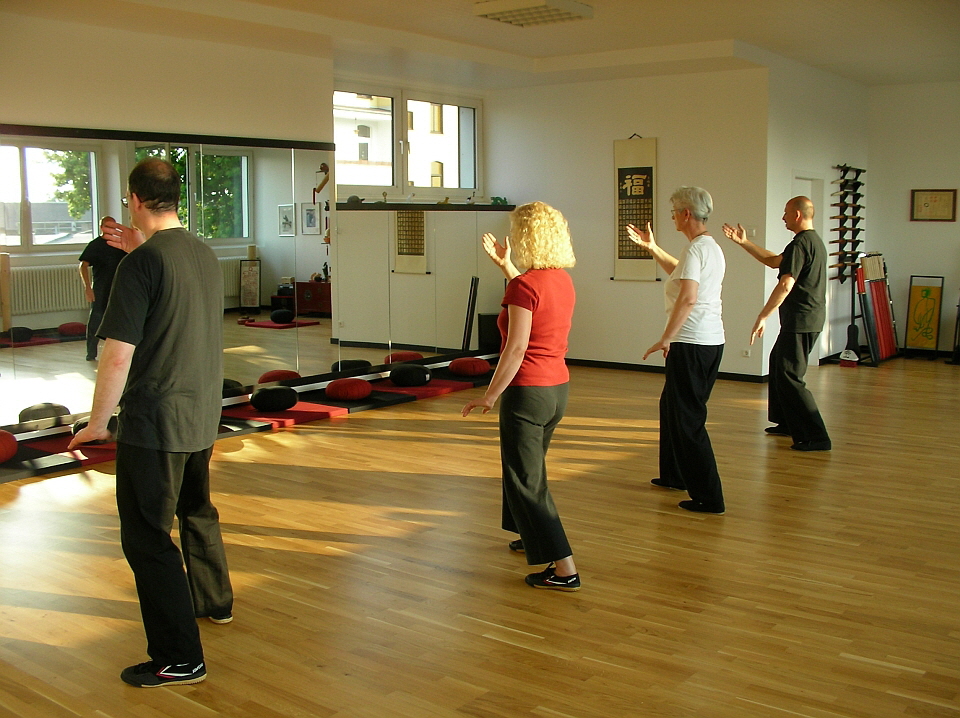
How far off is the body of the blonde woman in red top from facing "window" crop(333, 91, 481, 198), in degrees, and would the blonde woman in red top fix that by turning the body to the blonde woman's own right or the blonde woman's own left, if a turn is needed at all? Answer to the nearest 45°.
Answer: approximately 45° to the blonde woman's own right

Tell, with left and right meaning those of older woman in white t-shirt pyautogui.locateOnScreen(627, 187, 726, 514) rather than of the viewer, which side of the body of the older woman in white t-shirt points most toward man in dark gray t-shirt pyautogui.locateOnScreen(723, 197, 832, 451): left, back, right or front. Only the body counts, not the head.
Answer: right

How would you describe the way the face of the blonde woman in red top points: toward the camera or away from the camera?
away from the camera

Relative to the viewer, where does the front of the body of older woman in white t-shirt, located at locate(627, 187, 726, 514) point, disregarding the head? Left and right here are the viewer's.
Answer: facing to the left of the viewer

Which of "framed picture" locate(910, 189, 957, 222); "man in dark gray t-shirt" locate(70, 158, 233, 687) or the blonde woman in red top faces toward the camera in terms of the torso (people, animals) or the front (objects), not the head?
the framed picture

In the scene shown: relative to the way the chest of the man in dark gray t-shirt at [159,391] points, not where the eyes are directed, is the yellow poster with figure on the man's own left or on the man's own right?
on the man's own right

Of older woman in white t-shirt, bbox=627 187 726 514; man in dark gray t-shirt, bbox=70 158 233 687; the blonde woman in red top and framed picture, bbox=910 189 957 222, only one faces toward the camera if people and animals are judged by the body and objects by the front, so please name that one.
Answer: the framed picture

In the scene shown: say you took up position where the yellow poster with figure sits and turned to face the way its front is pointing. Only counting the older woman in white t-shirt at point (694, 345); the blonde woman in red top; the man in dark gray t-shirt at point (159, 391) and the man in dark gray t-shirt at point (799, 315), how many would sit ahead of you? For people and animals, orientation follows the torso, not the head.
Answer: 4

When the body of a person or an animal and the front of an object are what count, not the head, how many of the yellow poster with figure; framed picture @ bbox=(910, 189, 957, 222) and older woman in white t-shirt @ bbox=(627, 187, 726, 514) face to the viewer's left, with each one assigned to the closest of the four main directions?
1

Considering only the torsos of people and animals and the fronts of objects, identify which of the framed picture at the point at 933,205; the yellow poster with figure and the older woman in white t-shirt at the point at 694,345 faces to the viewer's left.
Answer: the older woman in white t-shirt

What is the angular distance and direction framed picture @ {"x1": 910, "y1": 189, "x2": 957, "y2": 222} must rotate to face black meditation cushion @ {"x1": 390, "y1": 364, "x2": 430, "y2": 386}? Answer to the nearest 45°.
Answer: approximately 45° to its right

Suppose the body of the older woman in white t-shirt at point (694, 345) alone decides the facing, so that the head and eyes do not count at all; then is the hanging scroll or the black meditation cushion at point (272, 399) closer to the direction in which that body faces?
the black meditation cushion
